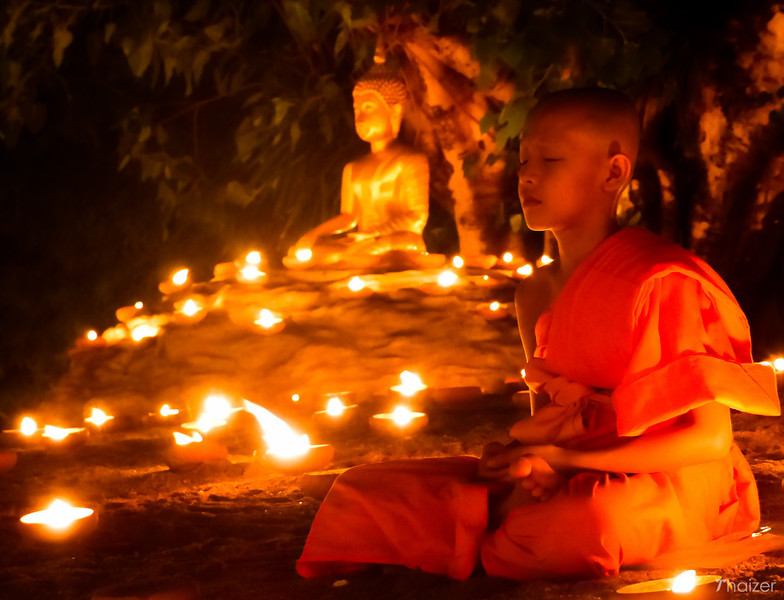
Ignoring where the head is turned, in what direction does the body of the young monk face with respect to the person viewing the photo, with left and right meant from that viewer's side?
facing the viewer and to the left of the viewer

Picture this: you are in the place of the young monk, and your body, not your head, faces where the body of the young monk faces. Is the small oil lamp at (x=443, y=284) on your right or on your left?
on your right

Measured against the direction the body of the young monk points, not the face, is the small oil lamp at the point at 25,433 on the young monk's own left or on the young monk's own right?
on the young monk's own right

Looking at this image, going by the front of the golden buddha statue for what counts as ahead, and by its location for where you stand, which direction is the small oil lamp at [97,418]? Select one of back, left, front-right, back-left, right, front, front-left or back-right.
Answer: front

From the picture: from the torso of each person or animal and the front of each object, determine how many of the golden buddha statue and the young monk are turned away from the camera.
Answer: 0

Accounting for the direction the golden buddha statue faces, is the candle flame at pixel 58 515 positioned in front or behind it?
in front

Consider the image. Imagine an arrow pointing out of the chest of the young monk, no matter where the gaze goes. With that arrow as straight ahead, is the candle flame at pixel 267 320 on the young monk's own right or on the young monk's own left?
on the young monk's own right

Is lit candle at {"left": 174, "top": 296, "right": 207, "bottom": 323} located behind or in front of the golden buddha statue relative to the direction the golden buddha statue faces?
in front

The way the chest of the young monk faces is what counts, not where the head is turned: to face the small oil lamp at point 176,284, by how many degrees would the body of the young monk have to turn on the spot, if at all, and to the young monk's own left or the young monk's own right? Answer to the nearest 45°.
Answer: approximately 90° to the young monk's own right
